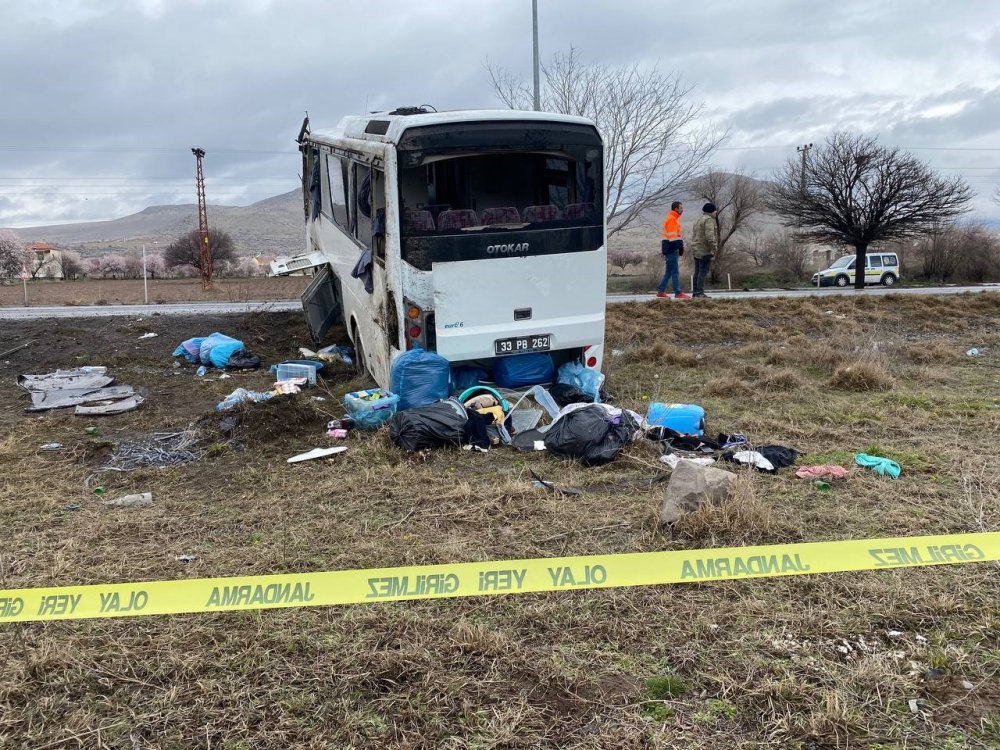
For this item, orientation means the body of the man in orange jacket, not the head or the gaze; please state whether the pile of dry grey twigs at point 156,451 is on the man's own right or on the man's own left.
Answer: on the man's own right

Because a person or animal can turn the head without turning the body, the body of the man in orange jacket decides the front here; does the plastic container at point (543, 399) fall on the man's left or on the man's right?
on the man's right

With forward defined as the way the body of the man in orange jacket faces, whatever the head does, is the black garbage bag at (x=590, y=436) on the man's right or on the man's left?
on the man's right

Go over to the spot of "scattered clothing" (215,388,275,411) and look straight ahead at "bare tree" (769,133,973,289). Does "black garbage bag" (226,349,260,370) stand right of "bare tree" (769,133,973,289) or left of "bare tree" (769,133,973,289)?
left

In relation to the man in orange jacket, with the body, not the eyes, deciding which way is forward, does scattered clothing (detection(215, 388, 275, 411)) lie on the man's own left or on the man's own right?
on the man's own right
